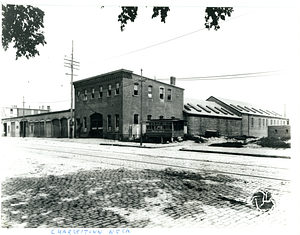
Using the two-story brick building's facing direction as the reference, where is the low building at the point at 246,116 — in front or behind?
behind

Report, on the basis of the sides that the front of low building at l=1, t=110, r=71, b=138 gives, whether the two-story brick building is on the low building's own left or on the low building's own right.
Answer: on the low building's own left

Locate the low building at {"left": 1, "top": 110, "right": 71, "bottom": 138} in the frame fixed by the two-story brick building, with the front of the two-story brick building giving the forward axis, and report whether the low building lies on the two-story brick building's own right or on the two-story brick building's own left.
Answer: on the two-story brick building's own right

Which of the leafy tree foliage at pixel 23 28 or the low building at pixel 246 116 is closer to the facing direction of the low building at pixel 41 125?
the leafy tree foliage

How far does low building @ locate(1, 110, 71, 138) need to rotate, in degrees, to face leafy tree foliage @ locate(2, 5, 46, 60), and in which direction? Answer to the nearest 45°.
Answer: approximately 45° to its left

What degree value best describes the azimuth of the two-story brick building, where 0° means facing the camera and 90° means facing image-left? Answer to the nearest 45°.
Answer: approximately 45°

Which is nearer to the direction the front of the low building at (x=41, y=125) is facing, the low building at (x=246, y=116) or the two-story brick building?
the two-story brick building
